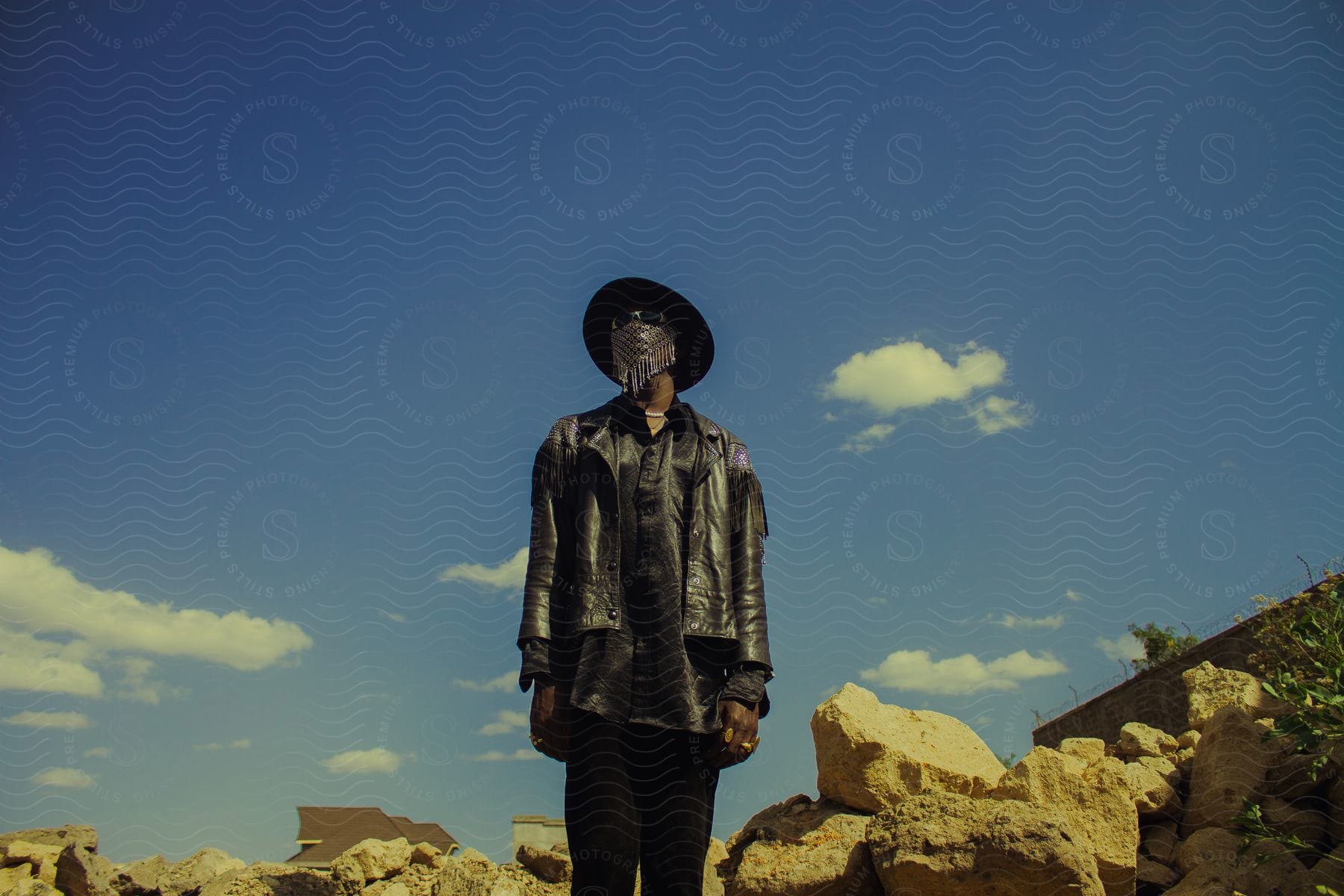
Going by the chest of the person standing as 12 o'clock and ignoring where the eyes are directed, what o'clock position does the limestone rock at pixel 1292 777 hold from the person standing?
The limestone rock is roughly at 8 o'clock from the person standing.

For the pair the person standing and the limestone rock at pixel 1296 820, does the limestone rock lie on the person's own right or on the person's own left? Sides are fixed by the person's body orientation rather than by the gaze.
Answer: on the person's own left

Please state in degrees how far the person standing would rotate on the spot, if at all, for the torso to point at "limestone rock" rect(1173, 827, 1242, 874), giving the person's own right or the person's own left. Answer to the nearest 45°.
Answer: approximately 135° to the person's own left

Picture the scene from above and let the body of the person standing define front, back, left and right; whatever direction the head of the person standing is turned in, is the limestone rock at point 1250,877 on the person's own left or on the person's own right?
on the person's own left

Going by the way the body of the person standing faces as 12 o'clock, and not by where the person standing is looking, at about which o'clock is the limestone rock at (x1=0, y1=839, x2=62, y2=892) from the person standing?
The limestone rock is roughly at 4 o'clock from the person standing.

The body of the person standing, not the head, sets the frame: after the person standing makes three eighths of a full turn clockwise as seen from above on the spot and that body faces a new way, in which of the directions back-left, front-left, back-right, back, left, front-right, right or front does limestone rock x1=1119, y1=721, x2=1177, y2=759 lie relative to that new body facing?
right

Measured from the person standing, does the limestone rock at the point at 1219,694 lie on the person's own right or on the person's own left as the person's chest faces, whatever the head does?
on the person's own left

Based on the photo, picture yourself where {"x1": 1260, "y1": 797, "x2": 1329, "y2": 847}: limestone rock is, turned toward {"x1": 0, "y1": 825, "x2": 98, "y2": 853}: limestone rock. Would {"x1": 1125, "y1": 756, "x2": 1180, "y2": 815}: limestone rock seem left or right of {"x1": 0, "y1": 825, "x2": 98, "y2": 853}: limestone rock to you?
right

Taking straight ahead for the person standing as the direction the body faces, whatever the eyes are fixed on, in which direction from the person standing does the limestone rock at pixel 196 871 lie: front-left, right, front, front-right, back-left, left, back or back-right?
back-right

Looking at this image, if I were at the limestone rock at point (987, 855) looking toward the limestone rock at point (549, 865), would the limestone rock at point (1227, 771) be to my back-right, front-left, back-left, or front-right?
back-right

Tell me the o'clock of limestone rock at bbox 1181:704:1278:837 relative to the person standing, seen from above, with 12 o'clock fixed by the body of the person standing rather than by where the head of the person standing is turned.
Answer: The limestone rock is roughly at 8 o'clock from the person standing.

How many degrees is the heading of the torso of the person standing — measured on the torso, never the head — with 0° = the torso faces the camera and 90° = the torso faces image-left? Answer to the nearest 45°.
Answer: approximately 0°

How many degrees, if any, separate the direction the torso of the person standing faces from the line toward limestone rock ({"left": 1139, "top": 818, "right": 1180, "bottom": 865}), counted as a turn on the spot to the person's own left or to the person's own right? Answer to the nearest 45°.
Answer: approximately 135° to the person's own left
